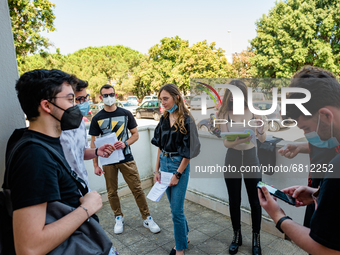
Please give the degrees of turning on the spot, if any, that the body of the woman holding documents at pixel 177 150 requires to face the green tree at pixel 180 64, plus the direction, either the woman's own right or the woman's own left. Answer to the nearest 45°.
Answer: approximately 135° to the woman's own right

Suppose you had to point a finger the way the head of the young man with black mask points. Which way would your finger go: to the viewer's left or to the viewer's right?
to the viewer's right

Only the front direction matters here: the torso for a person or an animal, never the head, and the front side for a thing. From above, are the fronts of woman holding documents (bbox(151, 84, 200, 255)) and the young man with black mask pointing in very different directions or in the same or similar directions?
very different directions

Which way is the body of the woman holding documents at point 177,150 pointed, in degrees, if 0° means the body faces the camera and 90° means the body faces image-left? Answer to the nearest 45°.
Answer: approximately 45°

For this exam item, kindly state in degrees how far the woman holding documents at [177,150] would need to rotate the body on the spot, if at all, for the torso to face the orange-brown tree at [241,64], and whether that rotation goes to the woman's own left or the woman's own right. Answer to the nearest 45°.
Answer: approximately 135° to the woman's own right

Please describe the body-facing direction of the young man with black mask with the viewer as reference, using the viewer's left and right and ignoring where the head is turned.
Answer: facing to the right of the viewer
